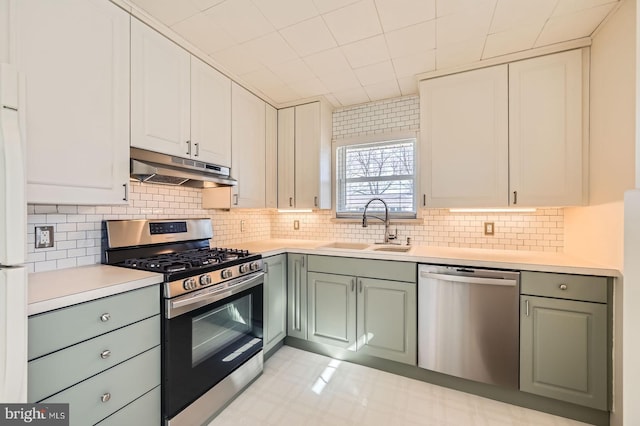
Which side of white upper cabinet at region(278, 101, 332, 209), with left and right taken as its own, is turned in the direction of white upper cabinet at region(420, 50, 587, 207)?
left

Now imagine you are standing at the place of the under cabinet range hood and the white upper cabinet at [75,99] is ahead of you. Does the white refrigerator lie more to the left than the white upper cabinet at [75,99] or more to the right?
left

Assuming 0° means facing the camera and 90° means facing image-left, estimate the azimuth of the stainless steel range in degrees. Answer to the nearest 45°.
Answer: approximately 315°

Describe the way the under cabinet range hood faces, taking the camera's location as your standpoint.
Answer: facing the viewer and to the right of the viewer

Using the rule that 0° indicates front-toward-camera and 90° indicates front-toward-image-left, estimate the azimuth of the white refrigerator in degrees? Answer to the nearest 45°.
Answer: approximately 315°

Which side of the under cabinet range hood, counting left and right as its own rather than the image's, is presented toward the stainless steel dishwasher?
front

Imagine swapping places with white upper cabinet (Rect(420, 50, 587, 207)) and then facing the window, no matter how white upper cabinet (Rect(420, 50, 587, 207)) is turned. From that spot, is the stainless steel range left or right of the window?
left

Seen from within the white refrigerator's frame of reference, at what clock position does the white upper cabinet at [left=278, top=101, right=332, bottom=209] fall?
The white upper cabinet is roughly at 10 o'clock from the white refrigerator.

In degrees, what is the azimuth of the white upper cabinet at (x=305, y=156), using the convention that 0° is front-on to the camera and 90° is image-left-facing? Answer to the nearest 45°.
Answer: approximately 45°

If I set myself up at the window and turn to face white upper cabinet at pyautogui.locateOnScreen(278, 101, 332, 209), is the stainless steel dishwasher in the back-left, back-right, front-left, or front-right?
back-left

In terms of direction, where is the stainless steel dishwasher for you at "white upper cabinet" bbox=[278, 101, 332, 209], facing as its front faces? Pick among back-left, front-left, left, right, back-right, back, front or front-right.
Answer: left

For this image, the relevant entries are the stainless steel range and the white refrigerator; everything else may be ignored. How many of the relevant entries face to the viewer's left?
0

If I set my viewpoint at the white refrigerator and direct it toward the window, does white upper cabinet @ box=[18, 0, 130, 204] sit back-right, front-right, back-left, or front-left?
front-left

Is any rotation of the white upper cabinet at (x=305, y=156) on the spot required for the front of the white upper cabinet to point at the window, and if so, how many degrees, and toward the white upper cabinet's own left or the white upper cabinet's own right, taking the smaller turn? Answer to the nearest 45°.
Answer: approximately 135° to the white upper cabinet's own left

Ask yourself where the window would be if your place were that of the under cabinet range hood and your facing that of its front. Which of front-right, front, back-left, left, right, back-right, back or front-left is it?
front-left

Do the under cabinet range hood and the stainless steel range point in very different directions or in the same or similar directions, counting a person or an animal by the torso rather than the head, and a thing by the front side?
same or similar directions

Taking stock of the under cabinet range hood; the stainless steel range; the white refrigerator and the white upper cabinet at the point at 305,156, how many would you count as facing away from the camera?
0
